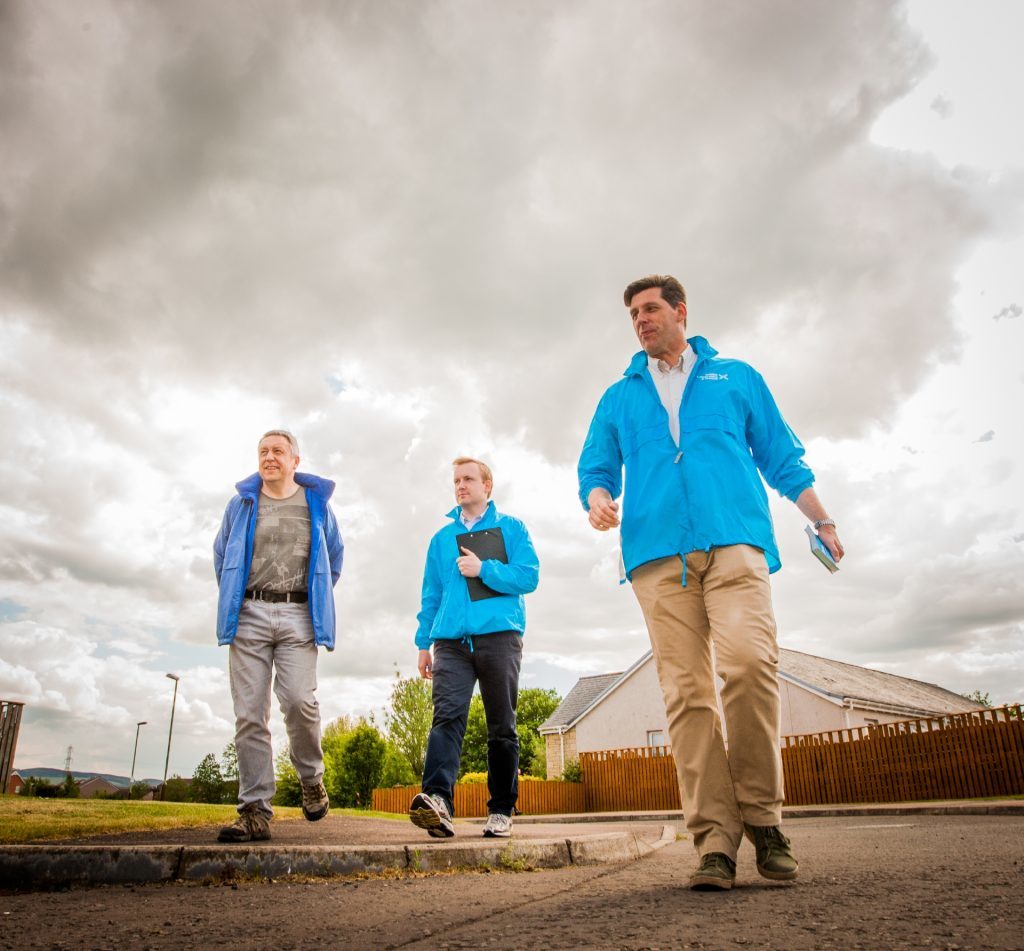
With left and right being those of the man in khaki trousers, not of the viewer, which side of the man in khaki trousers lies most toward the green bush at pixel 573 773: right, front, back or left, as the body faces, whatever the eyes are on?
back

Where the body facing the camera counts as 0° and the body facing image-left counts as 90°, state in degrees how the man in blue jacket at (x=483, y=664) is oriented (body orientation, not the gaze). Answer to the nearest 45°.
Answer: approximately 45°

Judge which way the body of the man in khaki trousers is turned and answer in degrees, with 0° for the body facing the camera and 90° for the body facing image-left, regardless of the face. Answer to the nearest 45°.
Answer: approximately 0°

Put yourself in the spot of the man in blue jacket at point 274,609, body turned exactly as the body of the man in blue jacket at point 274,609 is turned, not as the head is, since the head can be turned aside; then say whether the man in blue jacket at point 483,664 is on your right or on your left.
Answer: on your left

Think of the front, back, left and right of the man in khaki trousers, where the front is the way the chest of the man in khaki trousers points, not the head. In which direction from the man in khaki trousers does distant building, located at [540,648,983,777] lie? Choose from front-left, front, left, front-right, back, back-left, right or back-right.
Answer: back

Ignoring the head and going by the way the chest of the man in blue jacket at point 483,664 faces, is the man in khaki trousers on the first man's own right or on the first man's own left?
on the first man's own left

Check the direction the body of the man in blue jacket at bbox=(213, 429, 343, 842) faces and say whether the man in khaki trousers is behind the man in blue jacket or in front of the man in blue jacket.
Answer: in front

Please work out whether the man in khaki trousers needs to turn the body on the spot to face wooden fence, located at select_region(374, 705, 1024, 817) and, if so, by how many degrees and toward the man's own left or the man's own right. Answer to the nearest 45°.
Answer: approximately 180°

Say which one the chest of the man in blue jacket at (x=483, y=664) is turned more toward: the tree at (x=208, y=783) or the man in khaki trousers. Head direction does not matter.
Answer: the man in khaki trousers

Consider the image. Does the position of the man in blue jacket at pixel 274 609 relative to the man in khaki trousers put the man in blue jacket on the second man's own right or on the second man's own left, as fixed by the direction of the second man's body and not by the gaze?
on the second man's own right

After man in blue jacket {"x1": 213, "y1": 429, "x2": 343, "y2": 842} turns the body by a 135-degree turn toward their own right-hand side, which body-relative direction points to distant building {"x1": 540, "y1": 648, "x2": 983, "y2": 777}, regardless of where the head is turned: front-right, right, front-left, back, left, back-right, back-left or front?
right

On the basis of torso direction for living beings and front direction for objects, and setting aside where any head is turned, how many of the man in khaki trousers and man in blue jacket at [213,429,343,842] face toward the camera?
2
